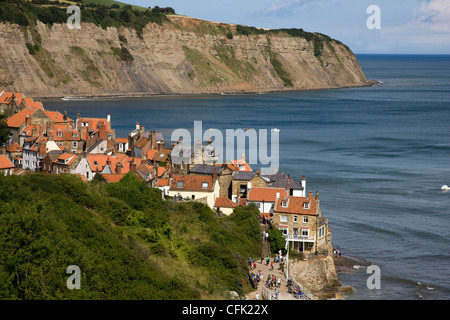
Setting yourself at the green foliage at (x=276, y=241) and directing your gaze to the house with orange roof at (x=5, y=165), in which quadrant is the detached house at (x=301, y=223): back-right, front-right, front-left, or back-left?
back-right

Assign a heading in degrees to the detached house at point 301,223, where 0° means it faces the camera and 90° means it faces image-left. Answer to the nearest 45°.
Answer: approximately 0°

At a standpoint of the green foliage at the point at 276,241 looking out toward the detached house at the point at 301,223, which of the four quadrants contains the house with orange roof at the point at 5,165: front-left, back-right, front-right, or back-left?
back-left

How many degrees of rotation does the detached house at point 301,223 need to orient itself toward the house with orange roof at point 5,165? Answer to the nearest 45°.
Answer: approximately 90° to its right
